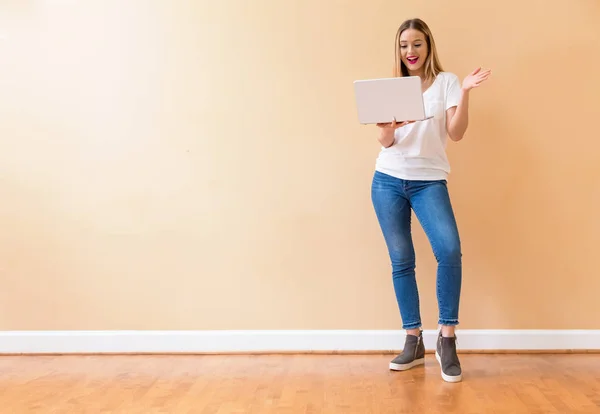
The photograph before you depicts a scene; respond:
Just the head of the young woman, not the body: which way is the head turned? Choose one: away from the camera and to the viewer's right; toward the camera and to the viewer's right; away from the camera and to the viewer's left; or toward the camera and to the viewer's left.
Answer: toward the camera and to the viewer's left

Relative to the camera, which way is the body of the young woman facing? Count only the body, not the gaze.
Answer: toward the camera
